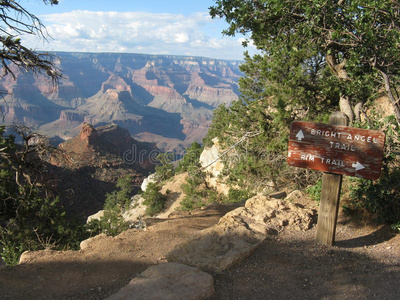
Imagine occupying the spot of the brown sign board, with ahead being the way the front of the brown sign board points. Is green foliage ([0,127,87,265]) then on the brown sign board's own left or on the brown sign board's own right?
on the brown sign board's own right

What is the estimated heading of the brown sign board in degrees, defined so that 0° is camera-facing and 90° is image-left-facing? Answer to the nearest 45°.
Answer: approximately 0°

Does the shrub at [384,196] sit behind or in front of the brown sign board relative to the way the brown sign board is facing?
behind

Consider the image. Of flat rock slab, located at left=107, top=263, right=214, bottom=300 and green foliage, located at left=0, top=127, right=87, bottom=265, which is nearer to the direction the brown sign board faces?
the flat rock slab
